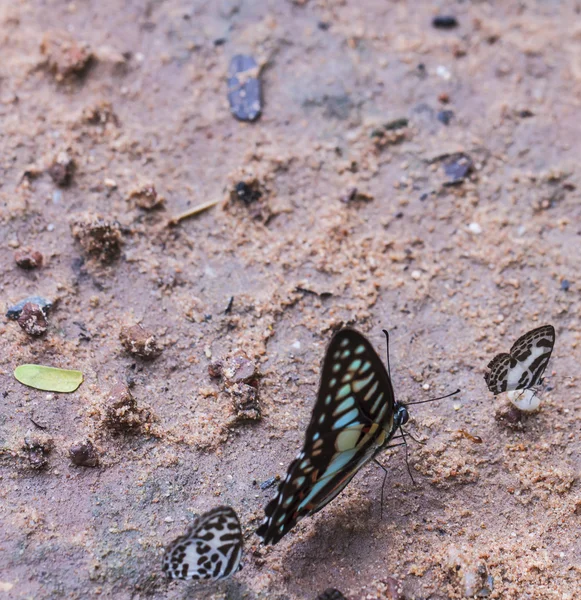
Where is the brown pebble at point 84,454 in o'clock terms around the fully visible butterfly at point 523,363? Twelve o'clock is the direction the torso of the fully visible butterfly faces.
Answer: The brown pebble is roughly at 5 o'clock from the fully visible butterfly.

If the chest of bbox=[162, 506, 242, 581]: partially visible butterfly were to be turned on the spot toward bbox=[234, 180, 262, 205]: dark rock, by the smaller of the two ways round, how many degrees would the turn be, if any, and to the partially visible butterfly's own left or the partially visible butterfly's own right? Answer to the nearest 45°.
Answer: approximately 90° to the partially visible butterfly's own left

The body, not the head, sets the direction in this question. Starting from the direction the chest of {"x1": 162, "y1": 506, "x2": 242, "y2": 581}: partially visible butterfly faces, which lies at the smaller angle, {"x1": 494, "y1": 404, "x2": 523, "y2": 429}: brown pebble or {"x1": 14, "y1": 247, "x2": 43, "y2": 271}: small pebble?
the brown pebble

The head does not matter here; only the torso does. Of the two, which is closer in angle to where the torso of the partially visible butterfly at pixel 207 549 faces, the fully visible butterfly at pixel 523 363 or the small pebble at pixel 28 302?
the fully visible butterfly

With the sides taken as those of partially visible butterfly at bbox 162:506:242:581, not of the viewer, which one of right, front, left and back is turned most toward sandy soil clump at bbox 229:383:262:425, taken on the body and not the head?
left

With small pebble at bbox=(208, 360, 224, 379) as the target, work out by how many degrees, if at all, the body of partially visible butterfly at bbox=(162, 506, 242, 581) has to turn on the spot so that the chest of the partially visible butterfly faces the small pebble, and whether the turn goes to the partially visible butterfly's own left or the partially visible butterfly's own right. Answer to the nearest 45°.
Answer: approximately 90° to the partially visible butterfly's own left

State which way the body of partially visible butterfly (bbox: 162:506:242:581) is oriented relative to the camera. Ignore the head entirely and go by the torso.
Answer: to the viewer's right

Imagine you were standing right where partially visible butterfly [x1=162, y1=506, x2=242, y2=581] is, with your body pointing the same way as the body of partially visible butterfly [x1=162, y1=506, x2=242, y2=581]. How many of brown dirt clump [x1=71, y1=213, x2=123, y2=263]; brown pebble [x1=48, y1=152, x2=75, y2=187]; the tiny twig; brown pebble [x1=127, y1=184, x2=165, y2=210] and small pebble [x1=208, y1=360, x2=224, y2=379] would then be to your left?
5

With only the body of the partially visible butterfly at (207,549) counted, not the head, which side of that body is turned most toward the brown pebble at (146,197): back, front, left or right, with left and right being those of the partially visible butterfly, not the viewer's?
left

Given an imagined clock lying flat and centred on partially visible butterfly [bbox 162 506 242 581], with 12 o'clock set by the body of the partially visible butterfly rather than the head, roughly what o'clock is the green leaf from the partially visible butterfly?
The green leaf is roughly at 8 o'clock from the partially visible butterfly.

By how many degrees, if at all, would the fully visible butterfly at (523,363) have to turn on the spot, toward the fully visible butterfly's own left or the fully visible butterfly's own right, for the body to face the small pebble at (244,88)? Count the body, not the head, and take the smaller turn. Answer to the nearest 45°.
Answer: approximately 135° to the fully visible butterfly's own left

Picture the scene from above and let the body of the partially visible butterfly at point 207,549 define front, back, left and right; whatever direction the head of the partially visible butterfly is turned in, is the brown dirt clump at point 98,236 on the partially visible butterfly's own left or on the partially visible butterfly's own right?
on the partially visible butterfly's own left

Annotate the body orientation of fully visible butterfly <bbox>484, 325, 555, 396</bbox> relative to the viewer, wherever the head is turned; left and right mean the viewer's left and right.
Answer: facing to the right of the viewer
